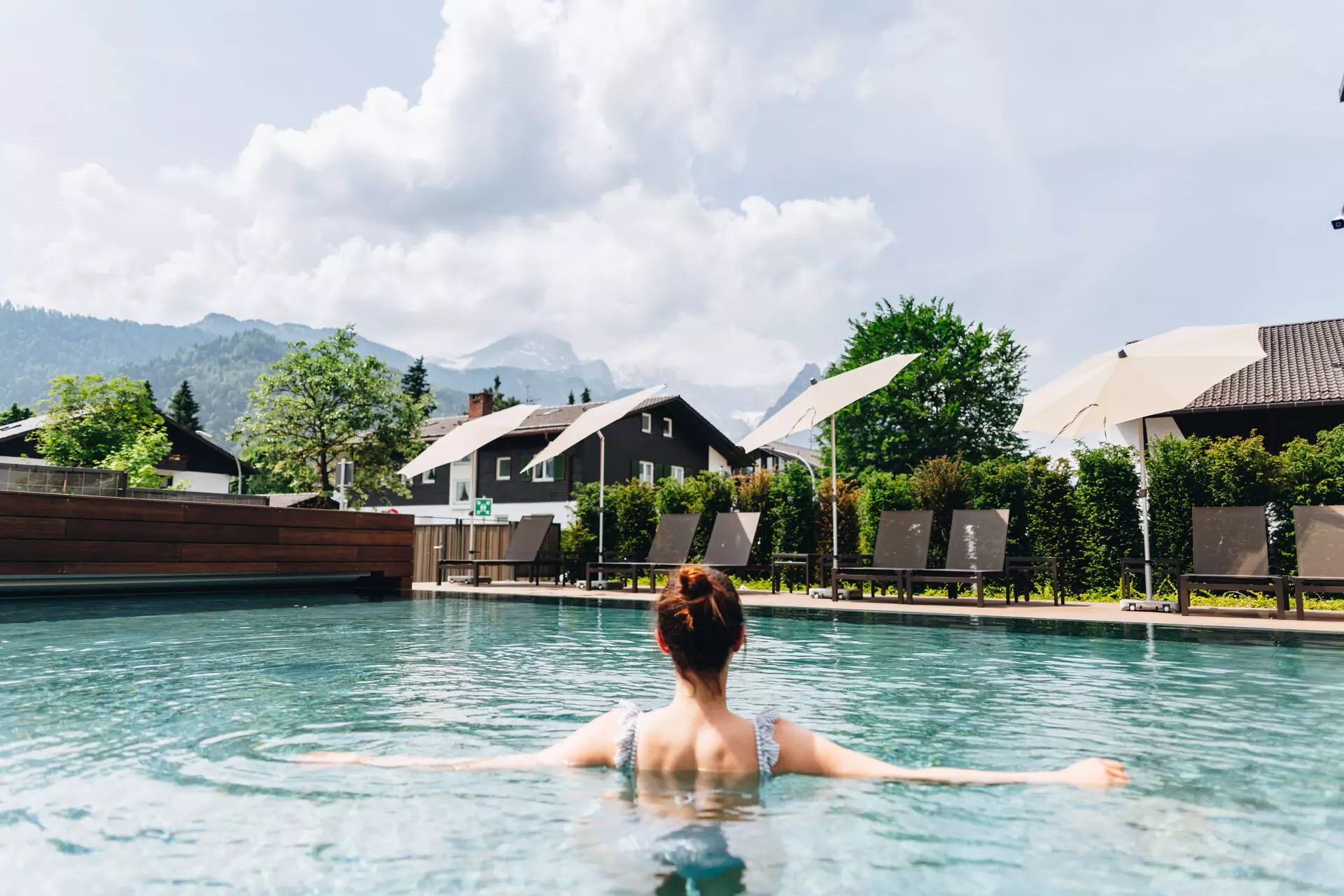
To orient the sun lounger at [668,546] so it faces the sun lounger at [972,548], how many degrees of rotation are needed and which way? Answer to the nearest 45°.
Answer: approximately 90° to its left

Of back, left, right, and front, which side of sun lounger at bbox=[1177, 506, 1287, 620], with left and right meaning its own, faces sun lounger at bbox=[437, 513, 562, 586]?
right

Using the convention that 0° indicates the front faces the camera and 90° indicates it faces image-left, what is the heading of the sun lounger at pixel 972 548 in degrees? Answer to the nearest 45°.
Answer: approximately 45°

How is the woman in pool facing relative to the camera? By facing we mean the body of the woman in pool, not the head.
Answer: away from the camera

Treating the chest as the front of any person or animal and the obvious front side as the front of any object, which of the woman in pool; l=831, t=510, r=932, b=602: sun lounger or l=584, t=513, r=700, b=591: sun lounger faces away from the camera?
the woman in pool

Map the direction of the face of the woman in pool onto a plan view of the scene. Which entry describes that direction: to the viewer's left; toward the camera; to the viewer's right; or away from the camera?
away from the camera

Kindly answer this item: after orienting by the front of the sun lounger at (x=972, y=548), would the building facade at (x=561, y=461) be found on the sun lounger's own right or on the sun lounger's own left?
on the sun lounger's own right

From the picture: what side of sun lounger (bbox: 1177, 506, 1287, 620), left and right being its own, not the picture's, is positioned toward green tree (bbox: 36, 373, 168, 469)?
right

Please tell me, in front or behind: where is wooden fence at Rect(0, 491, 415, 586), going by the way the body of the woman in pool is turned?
in front

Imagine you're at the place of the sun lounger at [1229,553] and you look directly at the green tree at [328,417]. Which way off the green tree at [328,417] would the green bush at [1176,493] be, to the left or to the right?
right

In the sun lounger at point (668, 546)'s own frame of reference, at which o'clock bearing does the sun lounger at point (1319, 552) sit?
the sun lounger at point (1319, 552) is roughly at 9 o'clock from the sun lounger at point (668, 546).

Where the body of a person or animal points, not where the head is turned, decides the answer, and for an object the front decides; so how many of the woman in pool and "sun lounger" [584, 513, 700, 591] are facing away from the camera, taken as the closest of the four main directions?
1

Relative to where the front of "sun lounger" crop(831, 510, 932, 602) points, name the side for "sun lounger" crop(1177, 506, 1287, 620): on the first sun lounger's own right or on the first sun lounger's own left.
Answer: on the first sun lounger's own left

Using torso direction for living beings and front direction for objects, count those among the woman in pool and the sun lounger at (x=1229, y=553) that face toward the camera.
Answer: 1

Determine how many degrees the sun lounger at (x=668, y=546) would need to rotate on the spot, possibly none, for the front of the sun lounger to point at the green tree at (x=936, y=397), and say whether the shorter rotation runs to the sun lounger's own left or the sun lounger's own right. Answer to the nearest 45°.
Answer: approximately 180°
